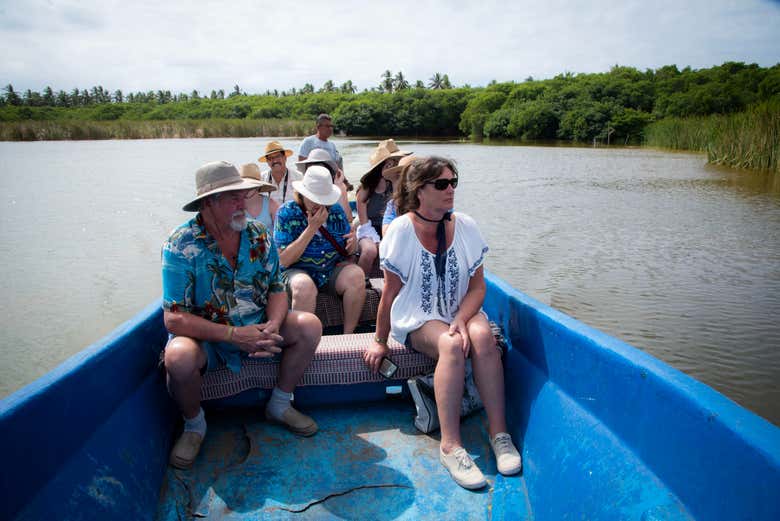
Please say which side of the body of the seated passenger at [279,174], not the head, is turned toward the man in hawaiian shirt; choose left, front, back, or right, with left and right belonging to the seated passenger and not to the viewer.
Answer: front

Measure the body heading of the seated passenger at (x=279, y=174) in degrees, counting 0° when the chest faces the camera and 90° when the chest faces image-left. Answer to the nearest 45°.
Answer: approximately 0°

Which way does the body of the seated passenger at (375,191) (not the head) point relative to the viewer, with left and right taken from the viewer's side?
facing the viewer and to the right of the viewer

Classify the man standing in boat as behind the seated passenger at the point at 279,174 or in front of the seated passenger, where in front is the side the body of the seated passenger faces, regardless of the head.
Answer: behind

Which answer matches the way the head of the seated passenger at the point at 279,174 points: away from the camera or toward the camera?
toward the camera

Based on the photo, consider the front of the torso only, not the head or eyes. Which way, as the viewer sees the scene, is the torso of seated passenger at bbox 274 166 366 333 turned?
toward the camera

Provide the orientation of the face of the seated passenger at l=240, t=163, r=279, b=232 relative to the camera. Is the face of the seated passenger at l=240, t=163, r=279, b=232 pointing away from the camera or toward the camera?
toward the camera
